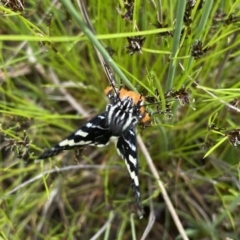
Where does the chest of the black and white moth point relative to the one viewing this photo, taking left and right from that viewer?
facing away from the viewer and to the right of the viewer
